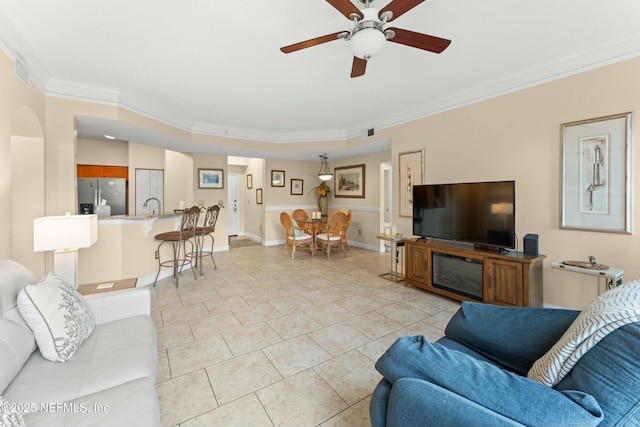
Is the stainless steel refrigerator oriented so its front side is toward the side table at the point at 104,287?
yes

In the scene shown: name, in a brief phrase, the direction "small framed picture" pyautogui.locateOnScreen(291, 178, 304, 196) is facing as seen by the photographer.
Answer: facing the viewer

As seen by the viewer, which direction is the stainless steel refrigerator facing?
toward the camera

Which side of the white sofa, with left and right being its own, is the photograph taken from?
right

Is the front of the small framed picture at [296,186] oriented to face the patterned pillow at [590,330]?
yes

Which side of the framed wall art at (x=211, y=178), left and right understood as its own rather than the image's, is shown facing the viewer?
front

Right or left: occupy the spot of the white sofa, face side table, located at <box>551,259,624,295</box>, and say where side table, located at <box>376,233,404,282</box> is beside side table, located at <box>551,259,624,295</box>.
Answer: left

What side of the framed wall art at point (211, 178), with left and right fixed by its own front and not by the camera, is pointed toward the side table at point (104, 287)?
front

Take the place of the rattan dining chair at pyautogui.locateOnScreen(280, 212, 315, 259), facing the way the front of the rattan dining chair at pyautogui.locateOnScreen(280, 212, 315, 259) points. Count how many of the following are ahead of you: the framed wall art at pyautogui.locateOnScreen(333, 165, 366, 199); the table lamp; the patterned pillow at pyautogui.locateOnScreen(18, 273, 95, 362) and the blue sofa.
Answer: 1

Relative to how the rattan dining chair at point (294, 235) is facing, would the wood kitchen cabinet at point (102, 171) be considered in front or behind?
behind

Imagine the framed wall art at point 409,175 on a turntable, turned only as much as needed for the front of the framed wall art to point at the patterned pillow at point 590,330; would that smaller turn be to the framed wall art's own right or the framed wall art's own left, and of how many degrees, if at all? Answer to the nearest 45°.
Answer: approximately 45° to the framed wall art's own left

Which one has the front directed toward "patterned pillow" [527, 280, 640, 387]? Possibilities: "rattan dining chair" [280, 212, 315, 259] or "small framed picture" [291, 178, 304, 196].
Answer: the small framed picture

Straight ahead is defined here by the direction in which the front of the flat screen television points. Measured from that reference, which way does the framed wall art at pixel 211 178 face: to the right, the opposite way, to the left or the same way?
to the left

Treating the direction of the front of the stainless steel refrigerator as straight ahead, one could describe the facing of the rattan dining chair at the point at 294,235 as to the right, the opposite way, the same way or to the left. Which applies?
to the left
